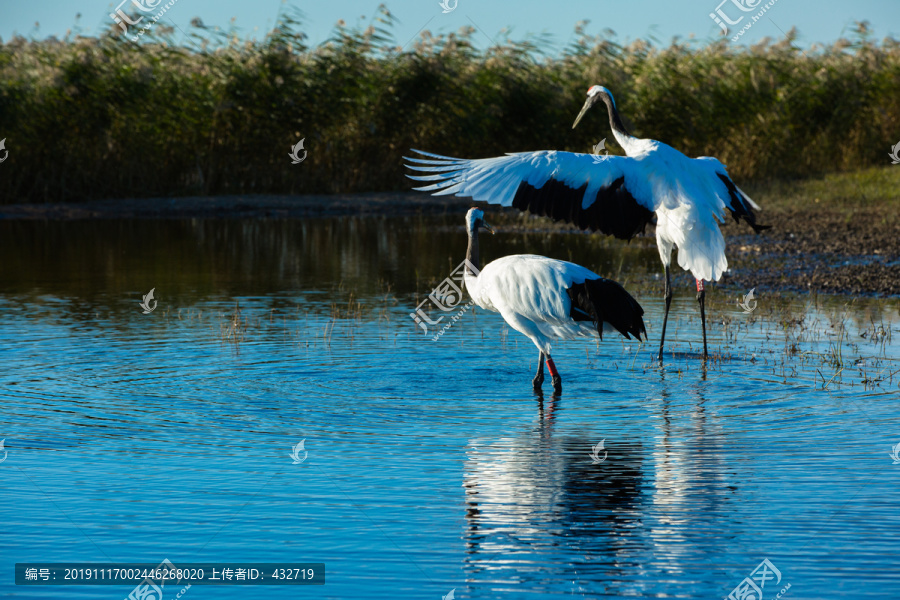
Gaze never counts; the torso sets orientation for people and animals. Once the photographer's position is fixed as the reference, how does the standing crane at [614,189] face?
facing away from the viewer and to the left of the viewer

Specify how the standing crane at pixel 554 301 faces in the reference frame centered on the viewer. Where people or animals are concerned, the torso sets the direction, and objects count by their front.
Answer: facing to the left of the viewer

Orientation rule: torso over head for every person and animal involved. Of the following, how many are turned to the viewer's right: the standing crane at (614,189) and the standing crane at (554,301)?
0
